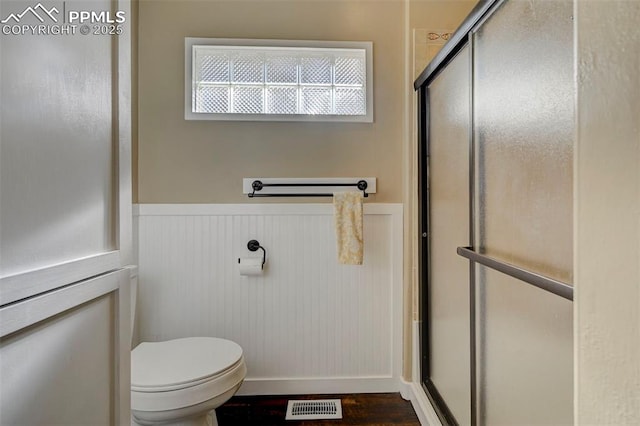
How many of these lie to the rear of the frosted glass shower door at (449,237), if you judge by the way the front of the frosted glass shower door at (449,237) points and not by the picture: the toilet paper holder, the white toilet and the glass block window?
0

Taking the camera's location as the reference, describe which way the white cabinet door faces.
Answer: facing the viewer and to the right of the viewer

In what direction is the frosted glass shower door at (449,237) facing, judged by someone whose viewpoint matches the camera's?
facing to the left of the viewer

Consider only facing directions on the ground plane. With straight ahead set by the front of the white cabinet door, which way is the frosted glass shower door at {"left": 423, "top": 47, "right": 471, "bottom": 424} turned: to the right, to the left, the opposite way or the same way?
the opposite way

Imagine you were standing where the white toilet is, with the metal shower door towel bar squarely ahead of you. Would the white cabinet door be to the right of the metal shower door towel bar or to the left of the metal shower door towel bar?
right

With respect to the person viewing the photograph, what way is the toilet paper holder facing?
facing the viewer

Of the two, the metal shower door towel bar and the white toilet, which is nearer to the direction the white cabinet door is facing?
the metal shower door towel bar

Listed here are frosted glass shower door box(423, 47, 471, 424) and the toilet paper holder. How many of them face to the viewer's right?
0

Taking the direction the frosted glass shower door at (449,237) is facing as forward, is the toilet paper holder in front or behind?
in front
